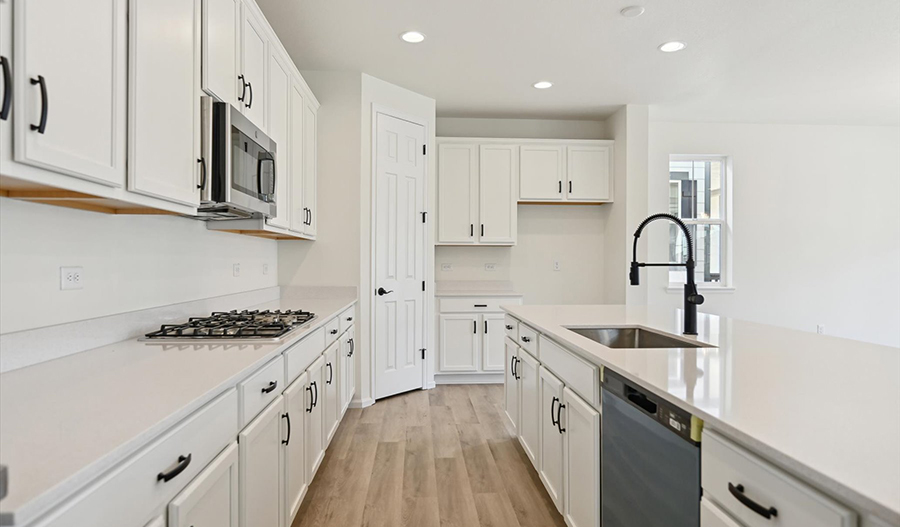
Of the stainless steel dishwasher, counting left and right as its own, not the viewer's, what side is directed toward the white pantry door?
right

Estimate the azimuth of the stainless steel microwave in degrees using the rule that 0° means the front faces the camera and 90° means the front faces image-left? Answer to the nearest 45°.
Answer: approximately 315°

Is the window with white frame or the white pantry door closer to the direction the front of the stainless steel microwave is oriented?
the window with white frame

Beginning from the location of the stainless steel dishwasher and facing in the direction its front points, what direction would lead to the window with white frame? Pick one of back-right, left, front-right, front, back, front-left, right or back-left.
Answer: back-right

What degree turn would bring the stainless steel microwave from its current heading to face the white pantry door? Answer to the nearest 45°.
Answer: approximately 90° to its left

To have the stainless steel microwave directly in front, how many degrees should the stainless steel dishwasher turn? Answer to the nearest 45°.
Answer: approximately 45° to its right

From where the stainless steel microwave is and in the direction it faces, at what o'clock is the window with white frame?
The window with white frame is roughly at 10 o'clock from the stainless steel microwave.

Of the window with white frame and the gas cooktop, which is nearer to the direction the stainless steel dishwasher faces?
the gas cooktop

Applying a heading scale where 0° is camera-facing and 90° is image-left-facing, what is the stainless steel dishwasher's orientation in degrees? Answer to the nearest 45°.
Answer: approximately 45°

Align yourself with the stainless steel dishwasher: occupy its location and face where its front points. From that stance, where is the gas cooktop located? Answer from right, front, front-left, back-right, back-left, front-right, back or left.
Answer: front-right
